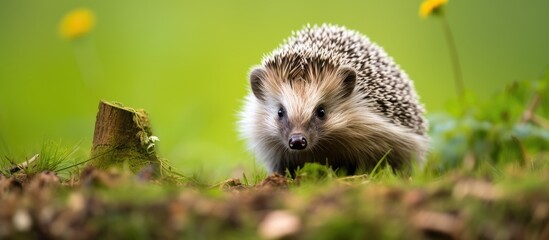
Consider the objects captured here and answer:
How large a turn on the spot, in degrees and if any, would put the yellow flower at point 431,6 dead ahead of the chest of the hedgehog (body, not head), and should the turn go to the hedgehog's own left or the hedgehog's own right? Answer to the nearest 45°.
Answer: approximately 135° to the hedgehog's own left

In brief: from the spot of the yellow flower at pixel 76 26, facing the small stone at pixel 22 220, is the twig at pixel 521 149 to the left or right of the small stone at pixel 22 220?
left

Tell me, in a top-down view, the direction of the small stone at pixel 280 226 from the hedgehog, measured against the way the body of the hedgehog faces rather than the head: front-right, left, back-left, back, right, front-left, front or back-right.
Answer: front-left

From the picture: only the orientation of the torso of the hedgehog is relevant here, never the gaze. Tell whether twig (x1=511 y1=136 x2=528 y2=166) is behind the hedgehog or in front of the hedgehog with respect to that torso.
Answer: behind

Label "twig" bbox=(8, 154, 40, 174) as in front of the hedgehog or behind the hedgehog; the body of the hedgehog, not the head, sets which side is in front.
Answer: in front

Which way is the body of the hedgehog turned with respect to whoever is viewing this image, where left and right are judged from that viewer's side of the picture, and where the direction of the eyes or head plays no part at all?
facing the viewer and to the left of the viewer
